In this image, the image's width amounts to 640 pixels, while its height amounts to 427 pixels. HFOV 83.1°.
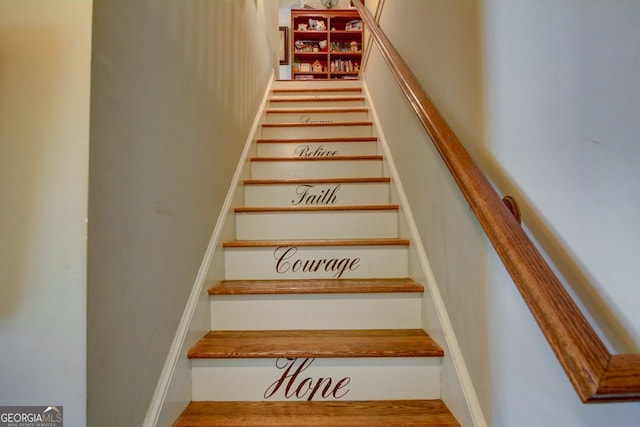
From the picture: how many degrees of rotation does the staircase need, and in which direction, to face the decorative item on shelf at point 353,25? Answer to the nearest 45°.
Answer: approximately 180°

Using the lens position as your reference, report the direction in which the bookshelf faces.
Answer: facing the viewer

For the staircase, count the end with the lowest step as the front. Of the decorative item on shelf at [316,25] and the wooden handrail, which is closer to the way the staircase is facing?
the wooden handrail

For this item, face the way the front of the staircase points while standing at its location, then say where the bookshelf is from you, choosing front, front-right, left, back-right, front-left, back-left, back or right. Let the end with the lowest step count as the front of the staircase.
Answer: back

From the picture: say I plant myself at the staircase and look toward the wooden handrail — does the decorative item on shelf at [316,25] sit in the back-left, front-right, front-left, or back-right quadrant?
back-left

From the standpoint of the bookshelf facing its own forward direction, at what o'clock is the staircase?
The staircase is roughly at 12 o'clock from the bookshelf.

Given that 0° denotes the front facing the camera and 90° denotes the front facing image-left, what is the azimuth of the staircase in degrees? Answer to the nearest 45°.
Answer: approximately 0°

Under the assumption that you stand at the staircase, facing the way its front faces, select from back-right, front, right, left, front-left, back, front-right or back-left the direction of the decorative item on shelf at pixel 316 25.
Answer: back

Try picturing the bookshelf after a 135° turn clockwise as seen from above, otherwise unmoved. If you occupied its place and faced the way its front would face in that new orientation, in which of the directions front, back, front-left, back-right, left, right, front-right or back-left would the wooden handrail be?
back-left

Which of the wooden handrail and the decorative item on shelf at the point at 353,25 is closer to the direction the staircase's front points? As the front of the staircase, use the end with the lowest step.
the wooden handrail

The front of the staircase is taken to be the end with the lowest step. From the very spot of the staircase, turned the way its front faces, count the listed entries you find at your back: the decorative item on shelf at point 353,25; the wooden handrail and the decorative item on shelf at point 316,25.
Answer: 2

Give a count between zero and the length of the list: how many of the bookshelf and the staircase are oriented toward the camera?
2

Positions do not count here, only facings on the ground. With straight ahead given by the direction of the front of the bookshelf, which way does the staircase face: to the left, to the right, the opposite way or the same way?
the same way
